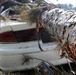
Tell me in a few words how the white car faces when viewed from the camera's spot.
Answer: facing away from the viewer and to the left of the viewer
